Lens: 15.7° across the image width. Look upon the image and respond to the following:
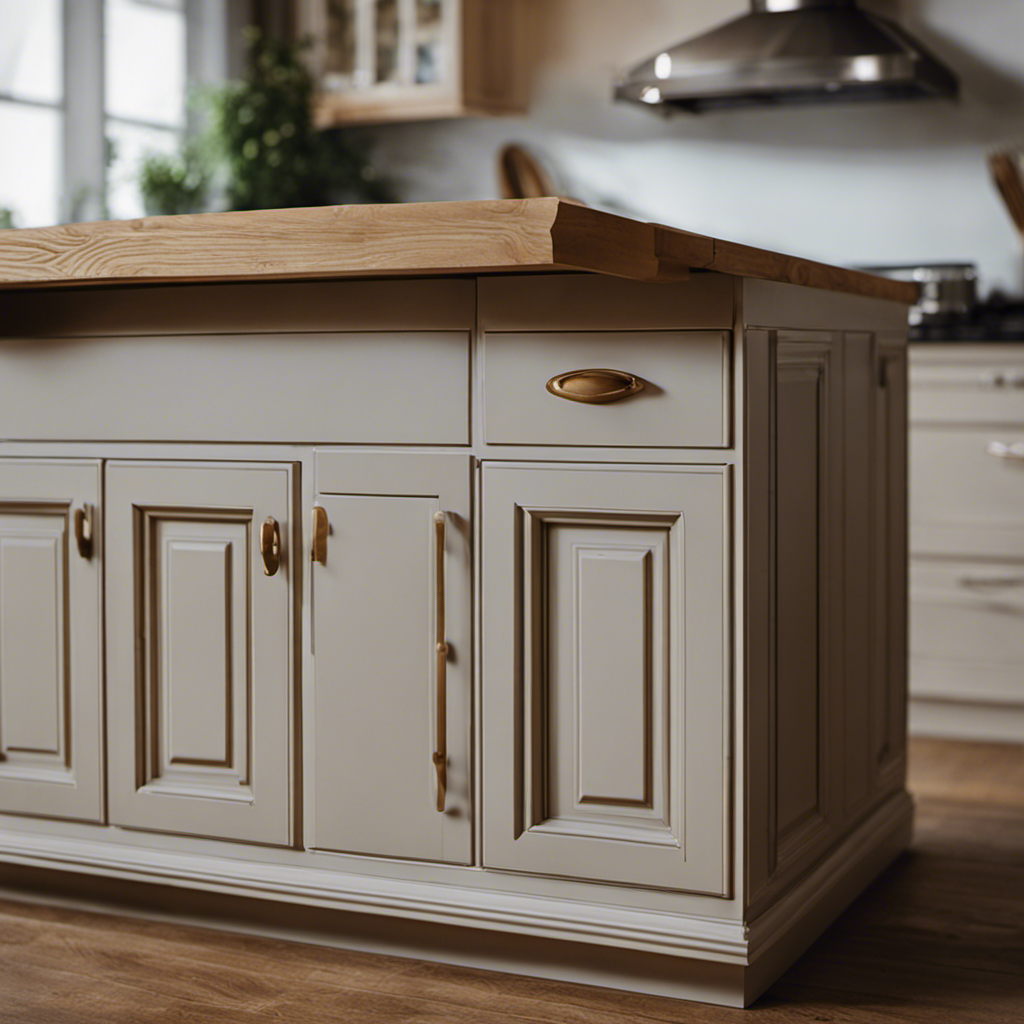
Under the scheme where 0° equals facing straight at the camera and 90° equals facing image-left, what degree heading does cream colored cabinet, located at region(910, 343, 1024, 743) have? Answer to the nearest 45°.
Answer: approximately 0°

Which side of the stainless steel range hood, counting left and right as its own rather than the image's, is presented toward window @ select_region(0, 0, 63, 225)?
right

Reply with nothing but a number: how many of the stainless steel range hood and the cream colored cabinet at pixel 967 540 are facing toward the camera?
2

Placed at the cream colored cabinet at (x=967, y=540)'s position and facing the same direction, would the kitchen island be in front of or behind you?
in front

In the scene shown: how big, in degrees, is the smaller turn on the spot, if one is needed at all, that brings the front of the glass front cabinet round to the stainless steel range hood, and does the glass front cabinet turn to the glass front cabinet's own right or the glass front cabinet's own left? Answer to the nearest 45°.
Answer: approximately 90° to the glass front cabinet's own left

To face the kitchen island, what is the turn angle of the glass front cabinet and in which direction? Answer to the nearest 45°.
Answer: approximately 45° to its left

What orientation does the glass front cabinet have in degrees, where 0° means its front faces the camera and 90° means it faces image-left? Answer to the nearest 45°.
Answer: approximately 45°

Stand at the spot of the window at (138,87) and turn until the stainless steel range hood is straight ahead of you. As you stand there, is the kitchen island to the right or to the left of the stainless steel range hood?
right
